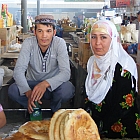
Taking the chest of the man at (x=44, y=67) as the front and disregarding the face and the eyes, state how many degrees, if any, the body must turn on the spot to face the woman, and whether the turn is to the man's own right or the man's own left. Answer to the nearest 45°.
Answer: approximately 45° to the man's own left

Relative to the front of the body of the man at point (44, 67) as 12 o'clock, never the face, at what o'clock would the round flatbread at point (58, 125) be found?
The round flatbread is roughly at 12 o'clock from the man.

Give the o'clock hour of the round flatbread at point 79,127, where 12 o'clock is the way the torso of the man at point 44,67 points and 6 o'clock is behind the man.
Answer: The round flatbread is roughly at 12 o'clock from the man.

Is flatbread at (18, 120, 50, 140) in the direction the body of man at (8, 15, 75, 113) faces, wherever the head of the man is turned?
yes

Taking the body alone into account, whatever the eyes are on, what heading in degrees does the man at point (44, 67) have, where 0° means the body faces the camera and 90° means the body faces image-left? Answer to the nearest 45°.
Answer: approximately 0°

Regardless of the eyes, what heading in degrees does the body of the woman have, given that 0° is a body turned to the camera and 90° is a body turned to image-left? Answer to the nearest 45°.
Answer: approximately 45°
